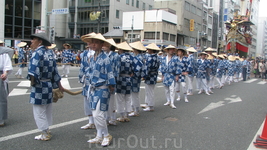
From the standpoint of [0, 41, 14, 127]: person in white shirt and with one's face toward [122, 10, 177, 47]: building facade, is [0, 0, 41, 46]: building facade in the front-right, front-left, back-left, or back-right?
front-left

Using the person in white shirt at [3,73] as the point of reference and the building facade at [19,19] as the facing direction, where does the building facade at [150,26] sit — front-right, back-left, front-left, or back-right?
front-right

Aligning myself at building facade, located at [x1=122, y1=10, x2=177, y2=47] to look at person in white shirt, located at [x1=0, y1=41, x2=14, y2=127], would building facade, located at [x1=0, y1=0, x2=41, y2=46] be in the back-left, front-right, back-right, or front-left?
front-right

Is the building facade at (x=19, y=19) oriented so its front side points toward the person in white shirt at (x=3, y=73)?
yes

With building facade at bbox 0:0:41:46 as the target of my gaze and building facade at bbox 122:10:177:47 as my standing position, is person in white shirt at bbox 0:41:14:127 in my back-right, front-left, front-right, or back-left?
front-left

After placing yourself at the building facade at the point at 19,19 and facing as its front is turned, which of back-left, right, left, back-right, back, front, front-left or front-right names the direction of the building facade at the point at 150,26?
left
